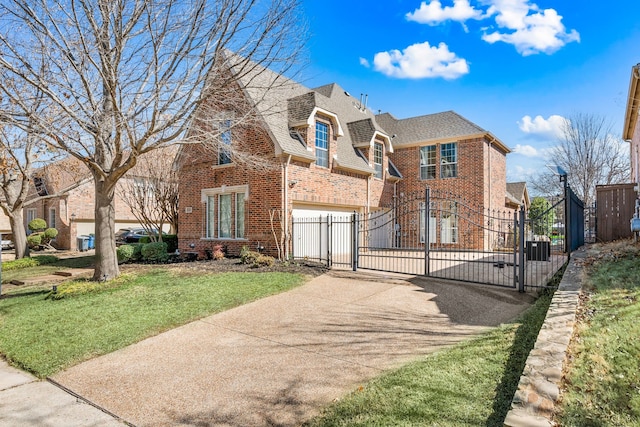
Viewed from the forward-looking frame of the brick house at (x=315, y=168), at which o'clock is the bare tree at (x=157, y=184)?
The bare tree is roughly at 2 o'clock from the brick house.

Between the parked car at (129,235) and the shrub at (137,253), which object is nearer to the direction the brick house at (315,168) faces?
the shrub

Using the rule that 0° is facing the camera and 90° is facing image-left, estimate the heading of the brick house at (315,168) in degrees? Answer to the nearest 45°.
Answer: approximately 45°

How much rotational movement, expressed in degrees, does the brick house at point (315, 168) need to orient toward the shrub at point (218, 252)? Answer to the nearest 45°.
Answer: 0° — it already faces it

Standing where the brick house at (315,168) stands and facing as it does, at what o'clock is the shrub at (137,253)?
The shrub is roughly at 1 o'clock from the brick house.

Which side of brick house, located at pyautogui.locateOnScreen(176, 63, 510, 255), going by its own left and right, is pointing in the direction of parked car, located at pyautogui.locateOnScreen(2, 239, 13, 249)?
right

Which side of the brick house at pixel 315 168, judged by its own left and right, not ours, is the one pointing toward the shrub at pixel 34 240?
right
